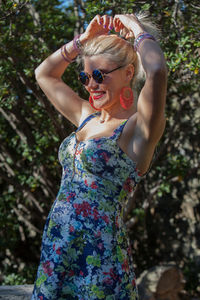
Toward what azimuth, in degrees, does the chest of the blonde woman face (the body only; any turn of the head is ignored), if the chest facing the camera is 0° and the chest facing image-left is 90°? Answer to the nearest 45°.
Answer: approximately 45°

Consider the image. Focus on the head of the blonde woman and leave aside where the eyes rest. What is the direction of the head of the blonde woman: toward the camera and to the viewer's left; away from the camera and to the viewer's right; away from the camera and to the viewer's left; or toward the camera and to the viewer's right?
toward the camera and to the viewer's left
